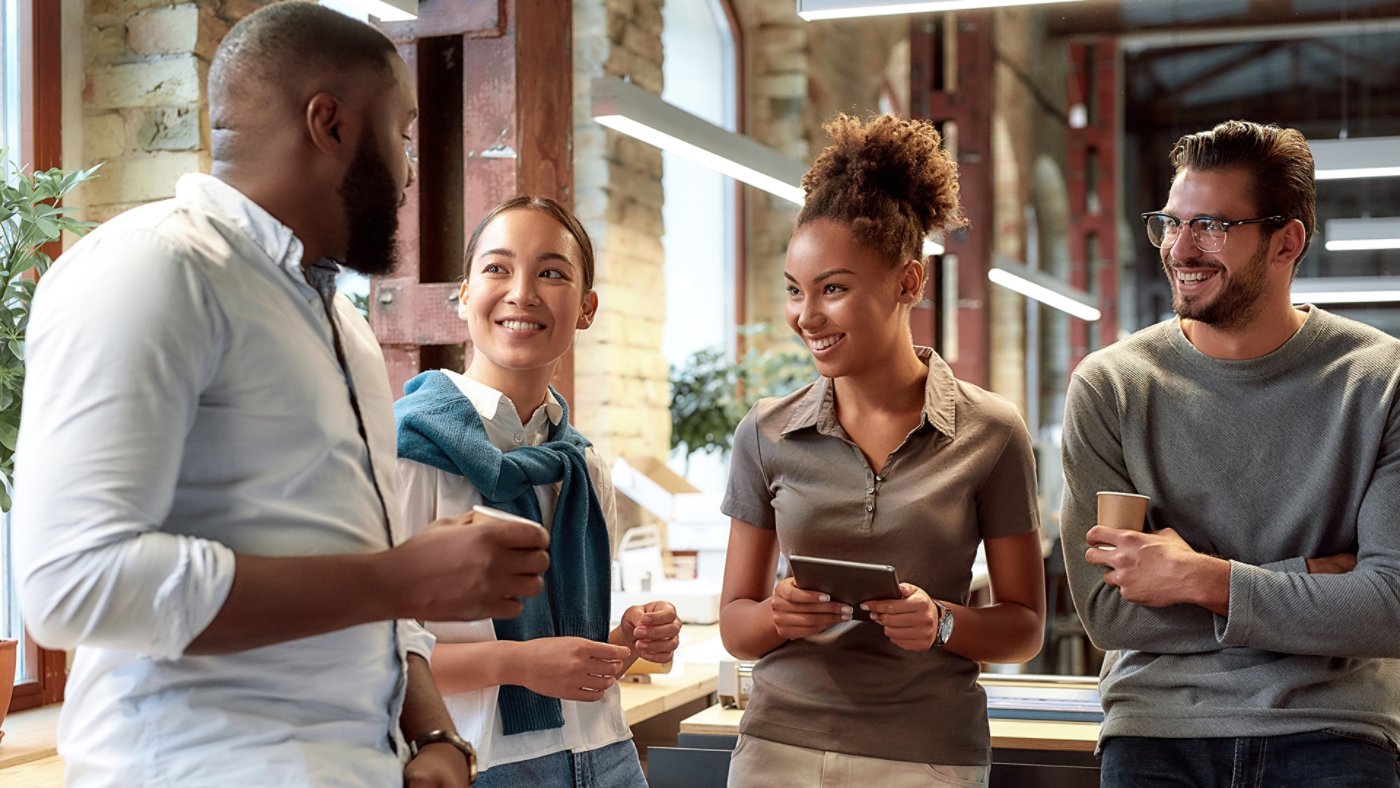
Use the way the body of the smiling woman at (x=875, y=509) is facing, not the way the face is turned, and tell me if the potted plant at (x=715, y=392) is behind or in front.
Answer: behind

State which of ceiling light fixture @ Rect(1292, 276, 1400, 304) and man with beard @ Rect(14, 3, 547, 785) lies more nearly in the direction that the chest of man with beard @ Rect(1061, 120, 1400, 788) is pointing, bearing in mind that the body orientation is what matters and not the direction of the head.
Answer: the man with beard

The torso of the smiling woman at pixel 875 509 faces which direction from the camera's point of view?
toward the camera

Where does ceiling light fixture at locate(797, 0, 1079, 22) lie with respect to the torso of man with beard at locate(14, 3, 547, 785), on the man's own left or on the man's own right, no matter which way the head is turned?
on the man's own left

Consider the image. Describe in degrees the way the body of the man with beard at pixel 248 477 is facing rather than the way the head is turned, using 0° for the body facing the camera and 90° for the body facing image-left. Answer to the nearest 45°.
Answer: approximately 270°

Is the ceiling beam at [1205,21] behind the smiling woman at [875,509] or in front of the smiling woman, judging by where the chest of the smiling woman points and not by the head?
behind

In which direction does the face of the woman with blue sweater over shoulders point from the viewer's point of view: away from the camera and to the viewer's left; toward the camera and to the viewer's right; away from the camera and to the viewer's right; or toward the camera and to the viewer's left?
toward the camera and to the viewer's left

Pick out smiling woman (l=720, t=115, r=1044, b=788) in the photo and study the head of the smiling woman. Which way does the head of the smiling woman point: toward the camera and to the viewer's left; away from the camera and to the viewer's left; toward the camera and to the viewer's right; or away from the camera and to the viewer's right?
toward the camera and to the viewer's left

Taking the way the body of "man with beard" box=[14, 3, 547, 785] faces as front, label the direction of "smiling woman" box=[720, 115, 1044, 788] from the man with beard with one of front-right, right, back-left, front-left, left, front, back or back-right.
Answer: front-left

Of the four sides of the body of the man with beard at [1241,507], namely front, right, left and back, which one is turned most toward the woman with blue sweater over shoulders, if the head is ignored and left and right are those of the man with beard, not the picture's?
right
